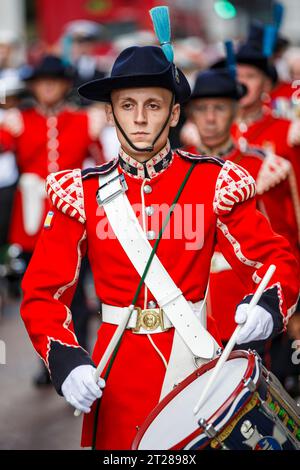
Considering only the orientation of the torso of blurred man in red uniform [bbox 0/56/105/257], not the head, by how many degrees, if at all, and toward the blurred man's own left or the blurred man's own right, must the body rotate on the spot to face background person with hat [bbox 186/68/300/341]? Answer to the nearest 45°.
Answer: approximately 45° to the blurred man's own left

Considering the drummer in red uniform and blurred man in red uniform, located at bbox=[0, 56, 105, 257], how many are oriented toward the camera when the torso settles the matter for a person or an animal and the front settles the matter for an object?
2

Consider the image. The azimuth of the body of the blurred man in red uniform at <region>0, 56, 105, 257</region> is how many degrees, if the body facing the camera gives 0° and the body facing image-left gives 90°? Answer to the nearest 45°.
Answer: approximately 0°

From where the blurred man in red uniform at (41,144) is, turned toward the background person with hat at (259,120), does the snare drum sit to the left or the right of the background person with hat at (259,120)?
right

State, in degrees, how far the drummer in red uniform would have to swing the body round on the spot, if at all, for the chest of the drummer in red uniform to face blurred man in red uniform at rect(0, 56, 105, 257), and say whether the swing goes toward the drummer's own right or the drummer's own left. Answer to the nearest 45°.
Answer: approximately 180°

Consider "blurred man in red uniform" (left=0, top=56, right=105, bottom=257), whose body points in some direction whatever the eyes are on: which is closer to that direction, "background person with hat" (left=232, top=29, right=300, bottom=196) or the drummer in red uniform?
the drummer in red uniform

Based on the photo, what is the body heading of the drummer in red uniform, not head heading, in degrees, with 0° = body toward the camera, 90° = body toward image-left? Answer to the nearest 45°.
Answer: approximately 0°

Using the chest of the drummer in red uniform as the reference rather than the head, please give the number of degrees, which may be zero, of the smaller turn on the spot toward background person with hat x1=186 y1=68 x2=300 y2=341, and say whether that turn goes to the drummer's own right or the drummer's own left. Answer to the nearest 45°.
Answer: approximately 180°

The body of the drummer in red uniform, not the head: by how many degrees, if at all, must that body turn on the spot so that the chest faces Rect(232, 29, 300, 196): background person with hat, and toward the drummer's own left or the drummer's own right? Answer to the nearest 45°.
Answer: approximately 180°

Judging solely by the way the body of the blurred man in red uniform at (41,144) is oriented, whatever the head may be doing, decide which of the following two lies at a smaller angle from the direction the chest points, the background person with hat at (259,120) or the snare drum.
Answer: the snare drum
